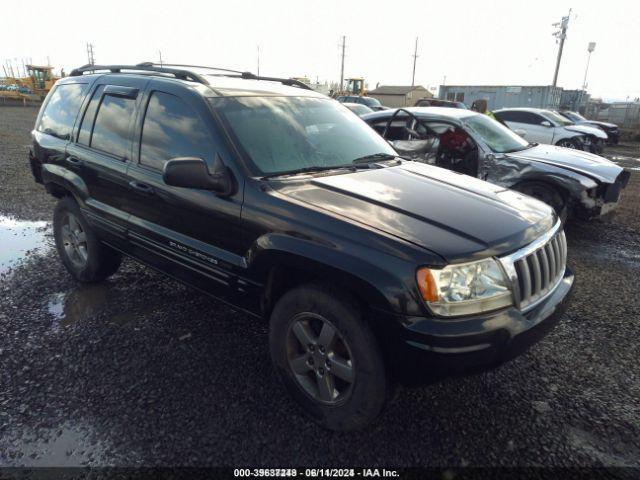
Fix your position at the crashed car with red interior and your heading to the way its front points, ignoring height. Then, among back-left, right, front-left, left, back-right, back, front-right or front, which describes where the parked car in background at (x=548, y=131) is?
back-left

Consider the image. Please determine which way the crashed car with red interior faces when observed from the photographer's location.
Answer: facing the viewer and to the right of the viewer

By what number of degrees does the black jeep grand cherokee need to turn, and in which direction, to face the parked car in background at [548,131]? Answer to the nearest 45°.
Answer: approximately 90° to its left

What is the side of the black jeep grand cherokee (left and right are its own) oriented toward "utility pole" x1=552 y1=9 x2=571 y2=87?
left

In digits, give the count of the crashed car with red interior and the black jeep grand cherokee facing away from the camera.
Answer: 0

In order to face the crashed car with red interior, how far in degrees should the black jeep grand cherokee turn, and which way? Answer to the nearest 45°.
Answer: approximately 90° to its left
